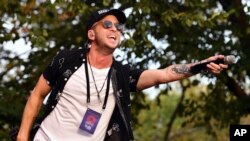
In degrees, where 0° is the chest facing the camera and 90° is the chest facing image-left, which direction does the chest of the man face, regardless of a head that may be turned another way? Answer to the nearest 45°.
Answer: approximately 315°
